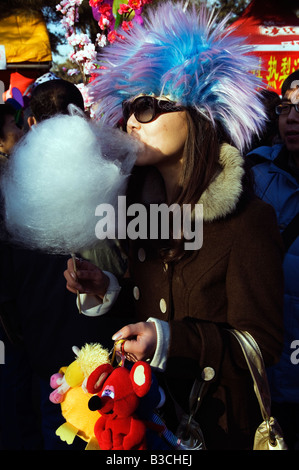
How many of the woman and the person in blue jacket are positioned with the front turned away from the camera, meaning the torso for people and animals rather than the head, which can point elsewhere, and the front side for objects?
0

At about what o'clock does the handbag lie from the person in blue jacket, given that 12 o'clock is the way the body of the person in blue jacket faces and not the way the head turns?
The handbag is roughly at 12 o'clock from the person in blue jacket.

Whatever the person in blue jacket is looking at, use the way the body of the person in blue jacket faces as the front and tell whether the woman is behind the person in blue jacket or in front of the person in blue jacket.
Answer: in front

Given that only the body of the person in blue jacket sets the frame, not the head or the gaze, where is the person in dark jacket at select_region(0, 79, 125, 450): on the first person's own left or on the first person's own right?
on the first person's own right

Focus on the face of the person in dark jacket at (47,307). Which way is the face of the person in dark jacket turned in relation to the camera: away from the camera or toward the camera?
away from the camera

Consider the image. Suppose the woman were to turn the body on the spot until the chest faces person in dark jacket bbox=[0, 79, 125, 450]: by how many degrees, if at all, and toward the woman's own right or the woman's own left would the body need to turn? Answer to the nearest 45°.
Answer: approximately 90° to the woman's own right

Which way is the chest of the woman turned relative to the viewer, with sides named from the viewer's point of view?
facing the viewer and to the left of the viewer

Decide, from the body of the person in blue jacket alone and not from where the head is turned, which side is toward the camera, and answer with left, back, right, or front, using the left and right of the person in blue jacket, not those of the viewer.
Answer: front
